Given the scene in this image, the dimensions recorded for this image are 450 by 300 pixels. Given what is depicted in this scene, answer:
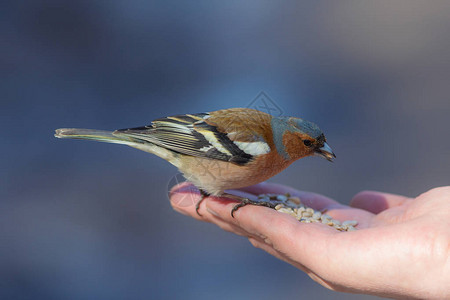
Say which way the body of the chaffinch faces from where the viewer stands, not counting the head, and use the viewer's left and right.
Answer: facing to the right of the viewer

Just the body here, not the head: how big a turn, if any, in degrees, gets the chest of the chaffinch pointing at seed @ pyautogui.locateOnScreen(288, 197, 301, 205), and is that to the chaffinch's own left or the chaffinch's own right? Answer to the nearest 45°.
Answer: approximately 45° to the chaffinch's own left

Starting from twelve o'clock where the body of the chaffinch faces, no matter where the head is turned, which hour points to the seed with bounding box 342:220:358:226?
The seed is roughly at 12 o'clock from the chaffinch.

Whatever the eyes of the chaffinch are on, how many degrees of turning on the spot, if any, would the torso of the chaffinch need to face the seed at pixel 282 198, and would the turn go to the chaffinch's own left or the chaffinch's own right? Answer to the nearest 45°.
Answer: approximately 45° to the chaffinch's own left
